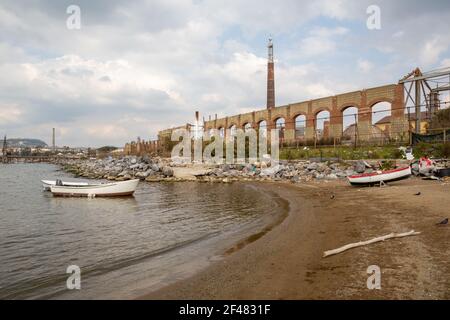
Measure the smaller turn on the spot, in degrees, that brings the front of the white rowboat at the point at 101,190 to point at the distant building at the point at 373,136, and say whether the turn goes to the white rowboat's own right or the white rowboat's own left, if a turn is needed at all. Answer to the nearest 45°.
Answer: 0° — it already faces it

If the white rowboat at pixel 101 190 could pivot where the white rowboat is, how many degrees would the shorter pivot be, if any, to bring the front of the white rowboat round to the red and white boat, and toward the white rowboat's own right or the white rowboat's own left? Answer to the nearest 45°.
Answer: approximately 45° to the white rowboat's own right

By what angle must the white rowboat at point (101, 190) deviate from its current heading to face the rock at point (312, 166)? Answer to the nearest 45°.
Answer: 0° — it already faces it

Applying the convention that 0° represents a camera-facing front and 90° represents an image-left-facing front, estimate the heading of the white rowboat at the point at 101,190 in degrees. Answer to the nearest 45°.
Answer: approximately 270°

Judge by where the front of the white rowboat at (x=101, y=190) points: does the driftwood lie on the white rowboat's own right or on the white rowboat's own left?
on the white rowboat's own right
